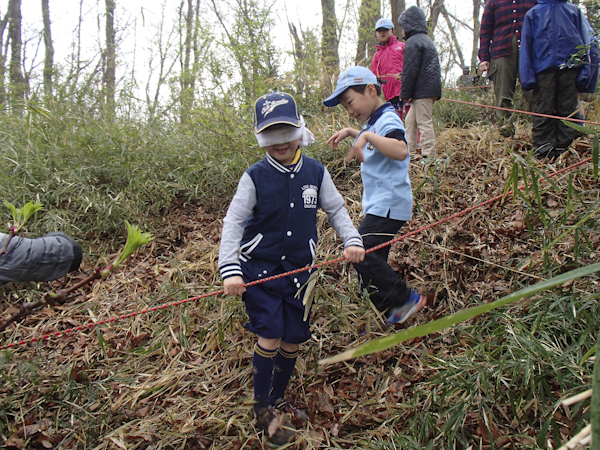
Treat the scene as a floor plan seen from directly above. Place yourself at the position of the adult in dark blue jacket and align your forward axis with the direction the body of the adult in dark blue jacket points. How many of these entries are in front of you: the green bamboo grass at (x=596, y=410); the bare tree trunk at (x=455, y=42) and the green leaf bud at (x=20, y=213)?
2

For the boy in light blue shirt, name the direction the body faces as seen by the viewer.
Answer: to the viewer's left

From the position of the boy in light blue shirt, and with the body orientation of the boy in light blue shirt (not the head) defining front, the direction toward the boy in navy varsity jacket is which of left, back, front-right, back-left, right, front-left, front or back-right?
front-left

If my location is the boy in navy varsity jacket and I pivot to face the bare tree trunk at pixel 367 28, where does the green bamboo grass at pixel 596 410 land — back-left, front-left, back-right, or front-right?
back-right

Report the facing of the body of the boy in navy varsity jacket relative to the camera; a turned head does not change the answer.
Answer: toward the camera

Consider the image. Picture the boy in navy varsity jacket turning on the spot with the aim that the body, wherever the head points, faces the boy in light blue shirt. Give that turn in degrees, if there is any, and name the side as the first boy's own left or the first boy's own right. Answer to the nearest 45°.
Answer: approximately 135° to the first boy's own left

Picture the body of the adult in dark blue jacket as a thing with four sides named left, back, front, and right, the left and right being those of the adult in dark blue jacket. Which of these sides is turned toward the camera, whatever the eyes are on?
front

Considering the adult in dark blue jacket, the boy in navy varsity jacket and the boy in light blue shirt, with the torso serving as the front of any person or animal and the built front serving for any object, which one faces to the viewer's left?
the boy in light blue shirt

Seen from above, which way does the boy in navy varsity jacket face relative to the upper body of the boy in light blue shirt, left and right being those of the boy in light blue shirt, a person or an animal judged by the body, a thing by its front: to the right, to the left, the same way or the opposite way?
to the left

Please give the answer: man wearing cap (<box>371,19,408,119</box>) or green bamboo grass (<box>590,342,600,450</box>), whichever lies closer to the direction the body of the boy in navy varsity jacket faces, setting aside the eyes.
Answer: the green bamboo grass

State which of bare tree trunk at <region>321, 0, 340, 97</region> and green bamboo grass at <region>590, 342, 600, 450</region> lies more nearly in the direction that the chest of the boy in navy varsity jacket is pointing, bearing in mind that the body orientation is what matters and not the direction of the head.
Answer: the green bamboo grass

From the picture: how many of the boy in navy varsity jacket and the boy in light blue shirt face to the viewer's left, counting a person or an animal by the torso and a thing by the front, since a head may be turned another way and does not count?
1

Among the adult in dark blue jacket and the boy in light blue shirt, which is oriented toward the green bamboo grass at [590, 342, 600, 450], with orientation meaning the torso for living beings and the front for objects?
the adult in dark blue jacket

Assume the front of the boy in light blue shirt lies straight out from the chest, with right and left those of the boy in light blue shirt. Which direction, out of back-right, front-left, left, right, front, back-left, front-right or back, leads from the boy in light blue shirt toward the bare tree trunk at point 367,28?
right

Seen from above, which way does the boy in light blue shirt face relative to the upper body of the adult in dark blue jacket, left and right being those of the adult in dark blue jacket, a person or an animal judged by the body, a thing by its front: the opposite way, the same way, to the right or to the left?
to the right

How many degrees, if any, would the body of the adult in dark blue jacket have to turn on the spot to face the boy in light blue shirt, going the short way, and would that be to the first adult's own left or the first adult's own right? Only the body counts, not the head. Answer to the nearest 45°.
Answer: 0° — they already face them
